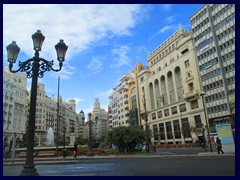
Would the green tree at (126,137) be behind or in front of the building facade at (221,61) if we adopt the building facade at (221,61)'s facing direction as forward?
in front

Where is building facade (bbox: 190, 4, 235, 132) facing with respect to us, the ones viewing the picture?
facing the viewer and to the left of the viewer
